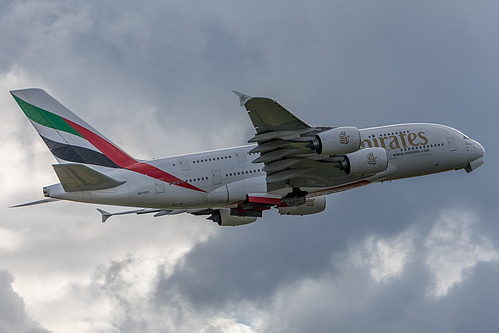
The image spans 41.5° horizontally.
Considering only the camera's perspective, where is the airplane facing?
facing to the right of the viewer
